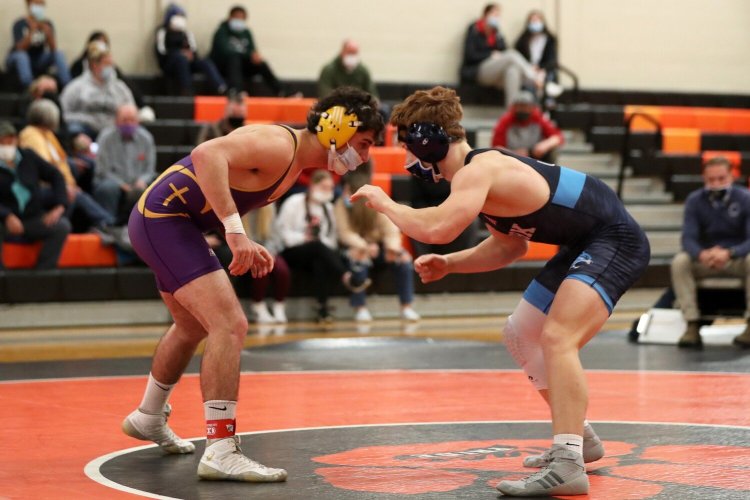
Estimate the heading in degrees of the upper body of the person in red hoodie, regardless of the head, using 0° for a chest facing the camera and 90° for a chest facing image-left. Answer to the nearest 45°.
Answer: approximately 0°

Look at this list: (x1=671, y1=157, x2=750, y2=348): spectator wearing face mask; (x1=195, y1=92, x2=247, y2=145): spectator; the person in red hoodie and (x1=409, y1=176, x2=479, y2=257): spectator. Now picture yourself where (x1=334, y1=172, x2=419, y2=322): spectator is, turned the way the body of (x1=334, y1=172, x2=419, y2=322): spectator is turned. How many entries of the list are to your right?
1

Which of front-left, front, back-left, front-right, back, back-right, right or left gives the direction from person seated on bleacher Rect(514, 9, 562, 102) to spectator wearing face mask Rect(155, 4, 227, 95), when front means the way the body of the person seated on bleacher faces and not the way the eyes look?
front-right

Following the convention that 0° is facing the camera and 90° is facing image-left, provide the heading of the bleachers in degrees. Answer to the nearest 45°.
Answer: approximately 0°

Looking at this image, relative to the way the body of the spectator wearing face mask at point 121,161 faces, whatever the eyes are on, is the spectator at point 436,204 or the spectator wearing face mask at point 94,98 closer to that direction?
the spectator

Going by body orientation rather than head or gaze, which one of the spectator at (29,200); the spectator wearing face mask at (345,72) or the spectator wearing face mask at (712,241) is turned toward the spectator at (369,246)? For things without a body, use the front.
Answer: the spectator wearing face mask at (345,72)

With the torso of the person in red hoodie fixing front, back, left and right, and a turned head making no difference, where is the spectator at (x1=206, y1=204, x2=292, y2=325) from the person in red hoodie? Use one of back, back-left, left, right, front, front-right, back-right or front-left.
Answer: front-right

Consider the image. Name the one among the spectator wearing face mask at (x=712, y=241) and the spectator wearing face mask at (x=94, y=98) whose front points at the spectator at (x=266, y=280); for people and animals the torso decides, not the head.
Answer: the spectator wearing face mask at (x=94, y=98)

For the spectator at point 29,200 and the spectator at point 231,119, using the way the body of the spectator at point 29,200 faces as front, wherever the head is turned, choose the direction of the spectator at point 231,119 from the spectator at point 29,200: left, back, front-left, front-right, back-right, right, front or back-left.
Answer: left

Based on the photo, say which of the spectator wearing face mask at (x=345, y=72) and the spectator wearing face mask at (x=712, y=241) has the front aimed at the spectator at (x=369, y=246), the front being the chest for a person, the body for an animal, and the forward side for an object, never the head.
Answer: the spectator wearing face mask at (x=345, y=72)
